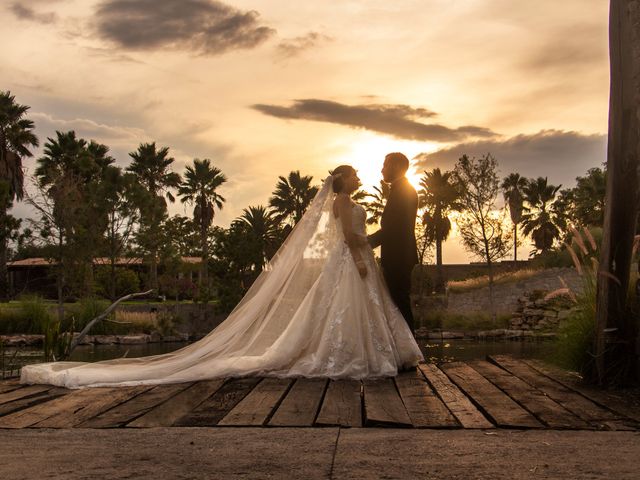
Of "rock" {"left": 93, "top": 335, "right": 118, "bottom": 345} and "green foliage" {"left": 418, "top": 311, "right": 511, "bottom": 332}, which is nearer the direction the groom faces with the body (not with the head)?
the rock

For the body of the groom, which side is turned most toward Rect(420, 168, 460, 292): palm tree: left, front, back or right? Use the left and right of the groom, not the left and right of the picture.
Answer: right

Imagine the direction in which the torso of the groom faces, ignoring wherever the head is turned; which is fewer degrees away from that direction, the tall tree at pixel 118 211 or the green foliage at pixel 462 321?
the tall tree

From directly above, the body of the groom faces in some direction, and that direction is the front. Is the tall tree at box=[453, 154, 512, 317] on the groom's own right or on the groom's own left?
on the groom's own right

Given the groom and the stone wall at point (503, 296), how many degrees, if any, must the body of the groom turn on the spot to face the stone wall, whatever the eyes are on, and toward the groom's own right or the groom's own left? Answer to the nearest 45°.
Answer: approximately 90° to the groom's own right

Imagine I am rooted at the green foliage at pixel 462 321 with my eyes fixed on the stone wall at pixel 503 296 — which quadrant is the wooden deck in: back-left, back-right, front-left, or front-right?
back-right

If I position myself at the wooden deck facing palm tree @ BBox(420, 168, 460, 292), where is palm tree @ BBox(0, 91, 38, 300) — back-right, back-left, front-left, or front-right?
front-left

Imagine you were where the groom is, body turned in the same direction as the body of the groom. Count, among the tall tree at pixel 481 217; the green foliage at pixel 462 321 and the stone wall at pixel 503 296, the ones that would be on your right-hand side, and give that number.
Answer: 3

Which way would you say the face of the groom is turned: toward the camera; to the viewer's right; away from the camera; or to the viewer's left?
to the viewer's left

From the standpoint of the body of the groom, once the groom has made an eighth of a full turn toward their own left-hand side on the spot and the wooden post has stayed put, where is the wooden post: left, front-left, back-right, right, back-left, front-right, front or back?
left

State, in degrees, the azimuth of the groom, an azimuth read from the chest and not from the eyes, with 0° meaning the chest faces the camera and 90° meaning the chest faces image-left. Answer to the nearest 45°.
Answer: approximately 90°
